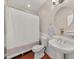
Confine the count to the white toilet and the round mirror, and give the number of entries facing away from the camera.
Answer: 0

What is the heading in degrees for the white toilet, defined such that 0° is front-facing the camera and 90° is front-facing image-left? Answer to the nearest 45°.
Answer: approximately 45°

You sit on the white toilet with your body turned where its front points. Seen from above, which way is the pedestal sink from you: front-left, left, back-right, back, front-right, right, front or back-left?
back-left
